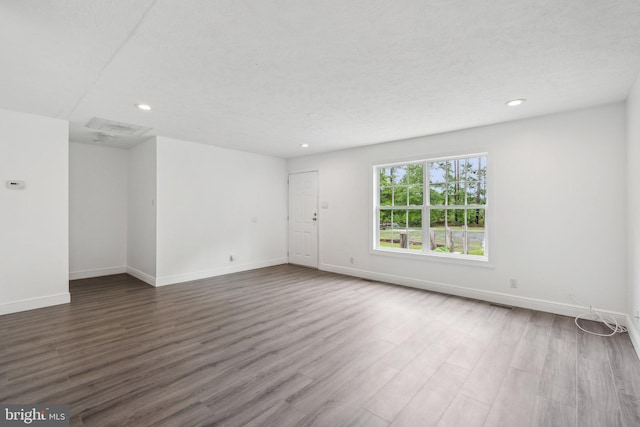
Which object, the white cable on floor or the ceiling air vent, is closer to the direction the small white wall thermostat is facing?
the white cable on floor

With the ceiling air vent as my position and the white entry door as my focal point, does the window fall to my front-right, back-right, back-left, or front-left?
front-right

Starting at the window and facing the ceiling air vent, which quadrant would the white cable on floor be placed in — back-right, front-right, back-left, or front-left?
back-left

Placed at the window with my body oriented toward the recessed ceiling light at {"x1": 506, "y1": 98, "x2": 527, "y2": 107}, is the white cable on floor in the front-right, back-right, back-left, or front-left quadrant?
front-left

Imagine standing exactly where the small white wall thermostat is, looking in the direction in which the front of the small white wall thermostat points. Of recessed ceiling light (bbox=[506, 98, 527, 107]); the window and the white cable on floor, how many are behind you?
0

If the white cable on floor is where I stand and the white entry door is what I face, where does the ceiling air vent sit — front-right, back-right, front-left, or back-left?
front-left

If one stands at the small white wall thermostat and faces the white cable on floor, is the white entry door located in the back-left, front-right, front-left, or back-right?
front-left

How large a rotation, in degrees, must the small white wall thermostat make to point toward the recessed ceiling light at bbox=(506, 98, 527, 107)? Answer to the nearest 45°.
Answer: approximately 45° to its left

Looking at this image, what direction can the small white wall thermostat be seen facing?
toward the camera

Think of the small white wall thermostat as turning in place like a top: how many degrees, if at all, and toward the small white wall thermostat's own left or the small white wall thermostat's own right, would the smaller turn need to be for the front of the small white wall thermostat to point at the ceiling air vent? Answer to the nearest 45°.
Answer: approximately 90° to the small white wall thermostat's own left

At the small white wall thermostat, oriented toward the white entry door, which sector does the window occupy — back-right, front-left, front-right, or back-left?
front-right

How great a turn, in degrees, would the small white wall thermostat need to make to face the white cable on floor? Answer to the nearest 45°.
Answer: approximately 45° to its left

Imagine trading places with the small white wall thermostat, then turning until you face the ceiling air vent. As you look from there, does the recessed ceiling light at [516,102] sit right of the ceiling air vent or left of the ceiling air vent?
right

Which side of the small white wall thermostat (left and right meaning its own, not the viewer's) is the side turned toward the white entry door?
left
